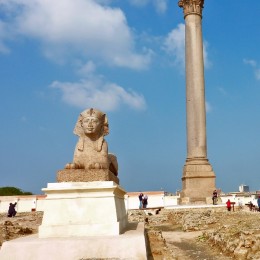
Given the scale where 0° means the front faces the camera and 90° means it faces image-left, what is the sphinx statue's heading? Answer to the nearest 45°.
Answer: approximately 0°

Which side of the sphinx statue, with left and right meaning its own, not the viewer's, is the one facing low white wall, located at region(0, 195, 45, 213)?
back

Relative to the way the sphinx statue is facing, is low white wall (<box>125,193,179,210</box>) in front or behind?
behind

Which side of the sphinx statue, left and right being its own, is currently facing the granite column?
back
